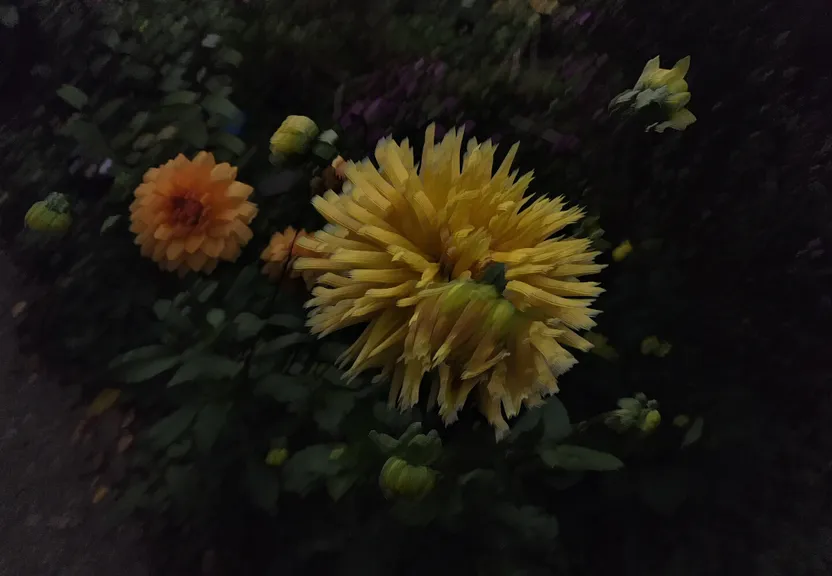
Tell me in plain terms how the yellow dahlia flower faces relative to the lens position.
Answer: facing the viewer

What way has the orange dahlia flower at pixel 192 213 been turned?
toward the camera

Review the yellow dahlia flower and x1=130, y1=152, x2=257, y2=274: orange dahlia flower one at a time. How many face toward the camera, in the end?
2
